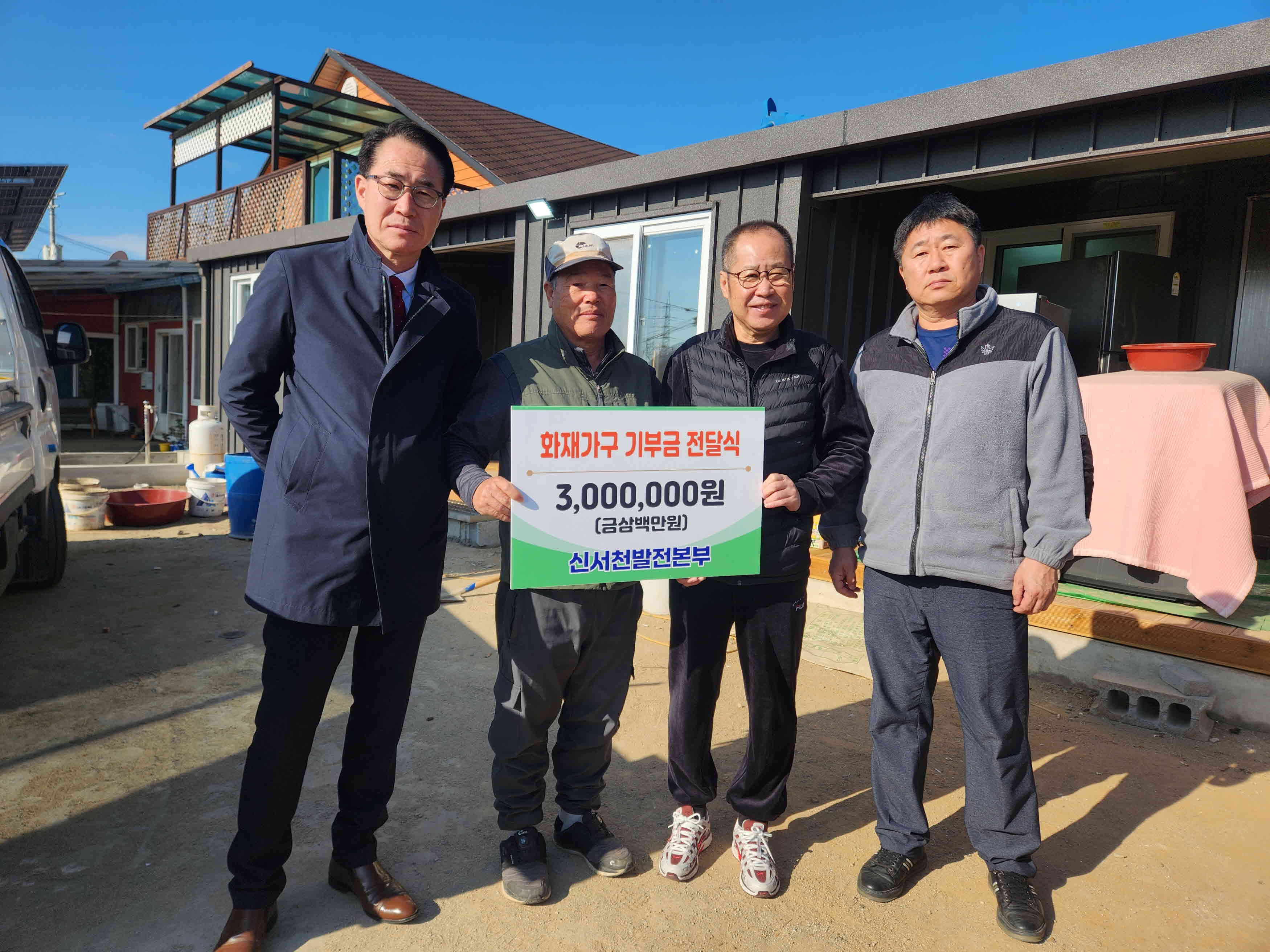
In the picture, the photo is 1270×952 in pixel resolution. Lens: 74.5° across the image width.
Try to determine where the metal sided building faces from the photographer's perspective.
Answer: facing the viewer and to the left of the viewer

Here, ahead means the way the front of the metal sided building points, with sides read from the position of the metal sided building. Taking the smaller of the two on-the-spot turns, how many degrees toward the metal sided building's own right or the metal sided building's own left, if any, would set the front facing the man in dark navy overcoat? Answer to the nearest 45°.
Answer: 0° — it already faces them

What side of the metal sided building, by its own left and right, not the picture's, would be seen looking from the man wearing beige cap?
front

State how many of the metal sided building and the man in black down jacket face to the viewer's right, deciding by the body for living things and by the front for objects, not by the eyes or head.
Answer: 0

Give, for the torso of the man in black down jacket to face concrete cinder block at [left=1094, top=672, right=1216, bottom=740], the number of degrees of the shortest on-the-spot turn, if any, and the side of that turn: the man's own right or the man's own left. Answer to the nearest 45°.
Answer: approximately 135° to the man's own left

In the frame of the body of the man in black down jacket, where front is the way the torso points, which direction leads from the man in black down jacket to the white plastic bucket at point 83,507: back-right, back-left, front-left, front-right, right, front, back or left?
back-right

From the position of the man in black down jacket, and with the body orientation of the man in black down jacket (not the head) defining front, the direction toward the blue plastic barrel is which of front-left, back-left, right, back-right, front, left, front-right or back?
back-right

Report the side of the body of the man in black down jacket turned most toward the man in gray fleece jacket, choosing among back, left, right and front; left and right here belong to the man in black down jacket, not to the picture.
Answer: left

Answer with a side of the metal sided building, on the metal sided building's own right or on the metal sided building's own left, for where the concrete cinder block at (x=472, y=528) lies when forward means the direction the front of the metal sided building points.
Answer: on the metal sided building's own right
